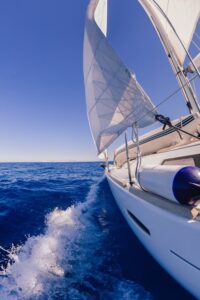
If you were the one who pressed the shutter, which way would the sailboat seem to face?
facing away from the viewer and to the left of the viewer
